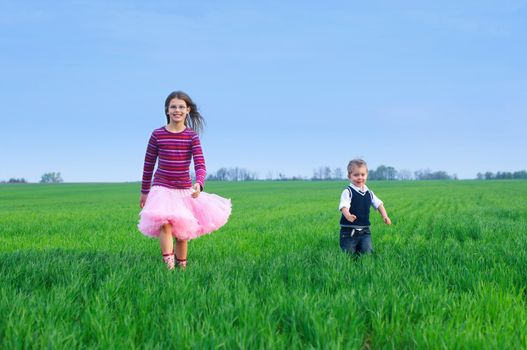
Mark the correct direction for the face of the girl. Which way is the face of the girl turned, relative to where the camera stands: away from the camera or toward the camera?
toward the camera

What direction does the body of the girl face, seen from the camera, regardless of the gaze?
toward the camera

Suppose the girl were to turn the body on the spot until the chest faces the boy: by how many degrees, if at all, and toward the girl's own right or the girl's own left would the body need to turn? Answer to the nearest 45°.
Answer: approximately 90° to the girl's own left
